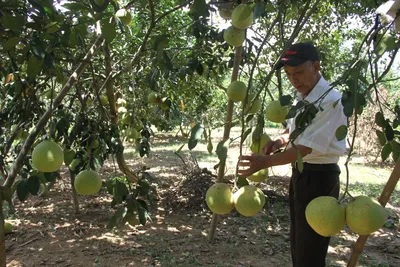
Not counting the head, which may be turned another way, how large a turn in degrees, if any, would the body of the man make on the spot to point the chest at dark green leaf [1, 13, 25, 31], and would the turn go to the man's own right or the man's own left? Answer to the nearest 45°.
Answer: approximately 45° to the man's own left

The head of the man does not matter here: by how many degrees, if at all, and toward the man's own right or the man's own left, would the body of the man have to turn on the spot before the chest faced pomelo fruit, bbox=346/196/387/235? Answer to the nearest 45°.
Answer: approximately 90° to the man's own left

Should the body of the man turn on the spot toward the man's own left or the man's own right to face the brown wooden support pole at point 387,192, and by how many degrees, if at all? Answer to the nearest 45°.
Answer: approximately 135° to the man's own left

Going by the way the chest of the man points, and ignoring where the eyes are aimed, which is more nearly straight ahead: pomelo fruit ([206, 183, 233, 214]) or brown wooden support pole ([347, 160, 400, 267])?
the pomelo fruit

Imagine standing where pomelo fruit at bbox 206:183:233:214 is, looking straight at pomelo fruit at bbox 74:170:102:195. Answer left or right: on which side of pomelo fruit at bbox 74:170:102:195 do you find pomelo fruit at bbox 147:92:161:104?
right

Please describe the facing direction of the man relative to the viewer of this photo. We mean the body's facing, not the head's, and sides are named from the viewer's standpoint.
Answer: facing to the left of the viewer

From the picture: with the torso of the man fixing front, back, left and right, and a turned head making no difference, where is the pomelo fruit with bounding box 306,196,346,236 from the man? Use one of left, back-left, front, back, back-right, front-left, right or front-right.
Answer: left

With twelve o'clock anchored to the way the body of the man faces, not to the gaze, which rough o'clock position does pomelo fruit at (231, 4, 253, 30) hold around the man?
The pomelo fruit is roughly at 12 o'clock from the man.

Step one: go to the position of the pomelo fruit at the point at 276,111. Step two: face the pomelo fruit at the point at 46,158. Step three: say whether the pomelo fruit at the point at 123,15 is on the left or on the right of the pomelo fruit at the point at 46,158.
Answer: right

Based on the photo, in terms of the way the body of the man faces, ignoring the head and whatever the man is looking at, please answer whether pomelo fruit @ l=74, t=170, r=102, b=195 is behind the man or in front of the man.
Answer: in front

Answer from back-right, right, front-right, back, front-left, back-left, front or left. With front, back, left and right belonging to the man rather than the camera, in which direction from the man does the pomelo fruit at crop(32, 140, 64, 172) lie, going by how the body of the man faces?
front-left
